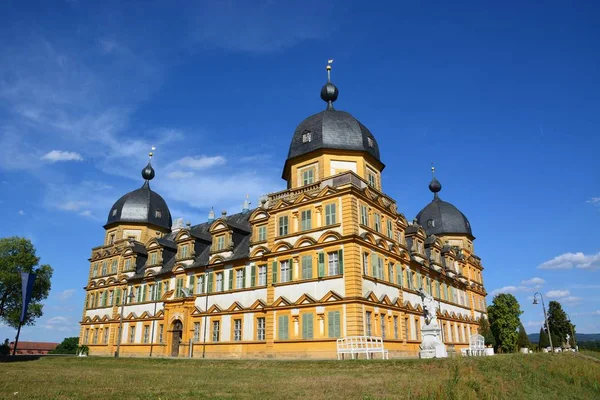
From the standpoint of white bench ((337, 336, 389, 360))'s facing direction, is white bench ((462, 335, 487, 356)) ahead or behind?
behind

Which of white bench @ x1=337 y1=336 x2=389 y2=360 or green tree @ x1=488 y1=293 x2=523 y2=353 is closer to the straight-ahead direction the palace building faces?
the white bench

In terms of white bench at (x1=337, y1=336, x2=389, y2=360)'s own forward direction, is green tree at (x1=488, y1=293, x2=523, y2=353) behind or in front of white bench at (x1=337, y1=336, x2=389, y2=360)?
behind

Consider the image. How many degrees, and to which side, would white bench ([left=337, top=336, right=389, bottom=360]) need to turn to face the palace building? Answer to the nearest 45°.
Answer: approximately 135° to its right

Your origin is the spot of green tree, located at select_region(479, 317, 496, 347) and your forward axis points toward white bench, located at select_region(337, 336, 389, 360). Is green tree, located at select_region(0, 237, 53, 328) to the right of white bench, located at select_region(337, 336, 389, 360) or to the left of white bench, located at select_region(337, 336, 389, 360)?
right

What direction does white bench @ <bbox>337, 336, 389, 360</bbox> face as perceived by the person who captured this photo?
facing the viewer

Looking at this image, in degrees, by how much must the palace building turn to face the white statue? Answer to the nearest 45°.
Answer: approximately 90° to its left

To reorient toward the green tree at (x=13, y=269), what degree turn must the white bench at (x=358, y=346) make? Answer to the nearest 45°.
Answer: approximately 135° to its right

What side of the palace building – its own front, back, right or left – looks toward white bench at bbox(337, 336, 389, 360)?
left

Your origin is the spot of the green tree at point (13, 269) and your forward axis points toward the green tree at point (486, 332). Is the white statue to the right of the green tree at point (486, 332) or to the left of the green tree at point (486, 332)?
right

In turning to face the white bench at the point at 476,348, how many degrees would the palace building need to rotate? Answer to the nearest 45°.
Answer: approximately 135° to its left

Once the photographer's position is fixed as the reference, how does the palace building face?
facing the viewer and to the left of the viewer

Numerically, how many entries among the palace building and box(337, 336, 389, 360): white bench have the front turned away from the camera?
0
